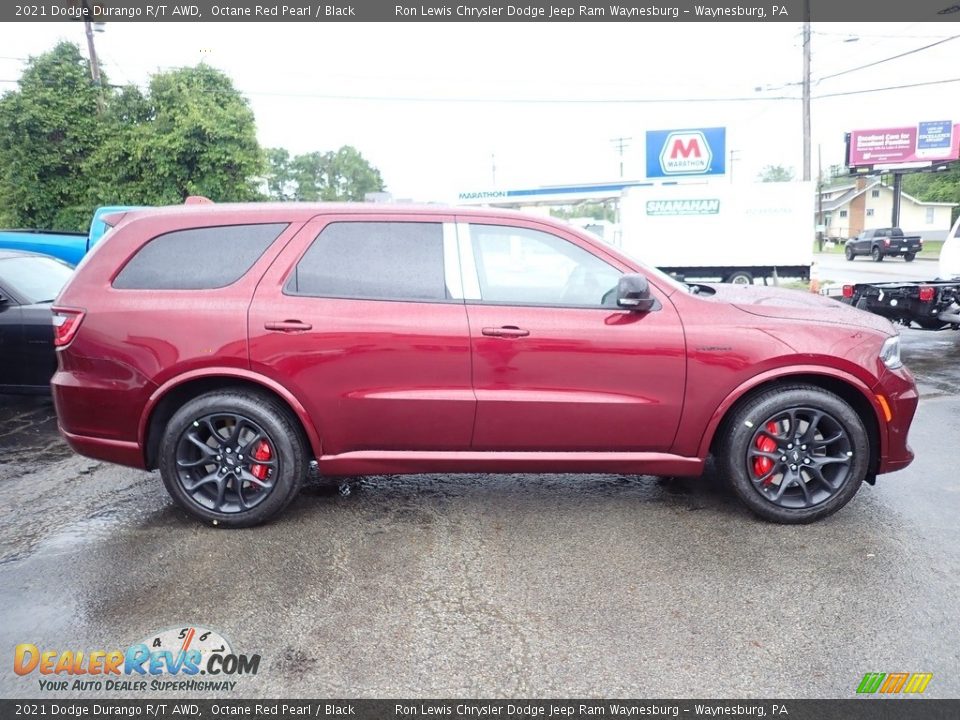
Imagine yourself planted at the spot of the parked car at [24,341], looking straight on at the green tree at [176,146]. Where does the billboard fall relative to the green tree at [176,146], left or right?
right

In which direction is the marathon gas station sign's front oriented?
toward the camera

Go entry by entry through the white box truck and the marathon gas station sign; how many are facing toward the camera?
1

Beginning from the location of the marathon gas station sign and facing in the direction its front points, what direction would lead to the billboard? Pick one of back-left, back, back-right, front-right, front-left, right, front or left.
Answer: back-left

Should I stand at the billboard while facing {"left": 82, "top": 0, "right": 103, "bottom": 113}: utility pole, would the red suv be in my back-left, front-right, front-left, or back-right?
front-left

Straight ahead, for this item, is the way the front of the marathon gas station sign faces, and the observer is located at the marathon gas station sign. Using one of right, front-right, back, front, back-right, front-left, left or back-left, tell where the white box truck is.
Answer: front

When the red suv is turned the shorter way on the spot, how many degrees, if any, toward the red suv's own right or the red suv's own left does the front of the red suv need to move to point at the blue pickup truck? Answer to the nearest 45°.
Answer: approximately 135° to the red suv's own left

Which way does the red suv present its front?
to the viewer's right

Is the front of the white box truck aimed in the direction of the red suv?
no

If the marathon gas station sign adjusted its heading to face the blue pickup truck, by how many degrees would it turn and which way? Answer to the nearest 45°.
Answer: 0° — it already faces it

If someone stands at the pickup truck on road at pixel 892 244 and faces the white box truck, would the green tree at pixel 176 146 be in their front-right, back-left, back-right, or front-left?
front-right

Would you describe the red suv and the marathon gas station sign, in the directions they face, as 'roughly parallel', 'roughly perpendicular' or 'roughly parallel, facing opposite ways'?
roughly perpendicular
